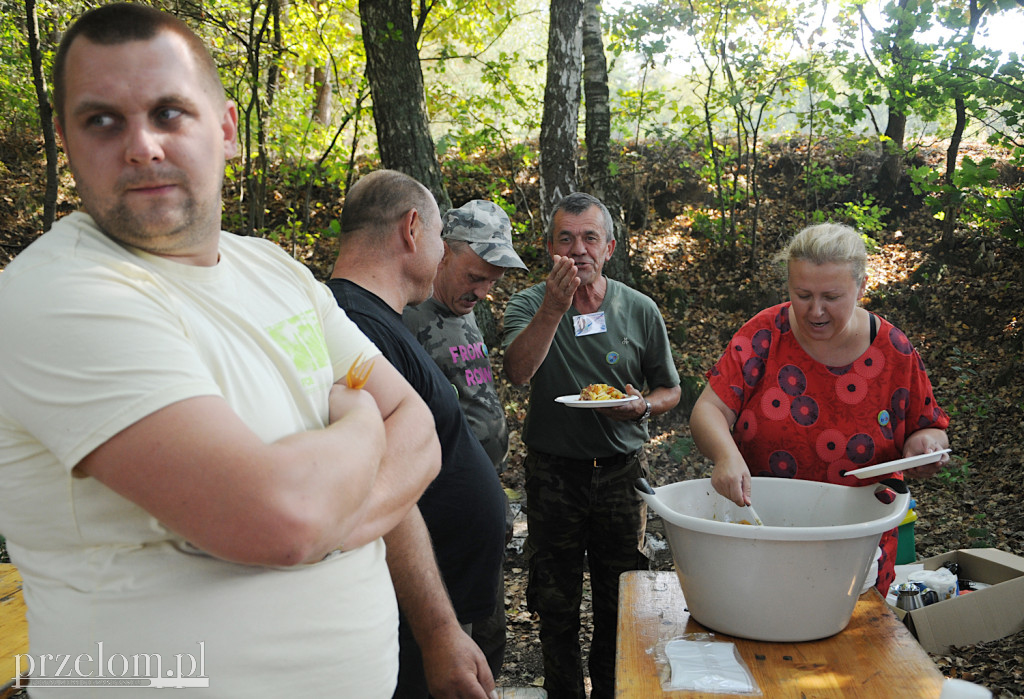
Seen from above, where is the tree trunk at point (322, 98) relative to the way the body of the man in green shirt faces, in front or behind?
behind

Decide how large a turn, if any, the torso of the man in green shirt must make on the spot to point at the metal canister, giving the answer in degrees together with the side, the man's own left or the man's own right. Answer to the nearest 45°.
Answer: approximately 90° to the man's own left

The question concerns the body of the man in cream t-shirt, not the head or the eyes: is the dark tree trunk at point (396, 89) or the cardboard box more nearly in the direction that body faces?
the cardboard box

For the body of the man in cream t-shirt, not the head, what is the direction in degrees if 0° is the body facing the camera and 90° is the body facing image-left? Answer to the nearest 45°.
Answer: approximately 315°

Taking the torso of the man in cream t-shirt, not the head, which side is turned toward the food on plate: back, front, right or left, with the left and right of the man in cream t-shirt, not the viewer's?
left

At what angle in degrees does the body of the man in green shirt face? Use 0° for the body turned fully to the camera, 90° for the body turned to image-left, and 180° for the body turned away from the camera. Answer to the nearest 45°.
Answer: approximately 0°

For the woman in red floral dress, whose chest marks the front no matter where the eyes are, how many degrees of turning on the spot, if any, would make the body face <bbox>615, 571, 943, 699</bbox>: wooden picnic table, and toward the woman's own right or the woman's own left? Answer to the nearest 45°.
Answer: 0° — they already face it

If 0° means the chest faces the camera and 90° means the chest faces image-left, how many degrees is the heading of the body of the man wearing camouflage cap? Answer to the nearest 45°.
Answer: approximately 315°

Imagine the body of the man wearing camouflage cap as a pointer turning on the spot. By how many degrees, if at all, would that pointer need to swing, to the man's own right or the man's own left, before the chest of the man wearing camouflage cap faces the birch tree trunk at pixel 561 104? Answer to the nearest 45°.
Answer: approximately 135° to the man's own left

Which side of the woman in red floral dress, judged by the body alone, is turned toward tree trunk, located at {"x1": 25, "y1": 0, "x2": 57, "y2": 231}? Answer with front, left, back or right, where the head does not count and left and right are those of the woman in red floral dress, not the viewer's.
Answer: right

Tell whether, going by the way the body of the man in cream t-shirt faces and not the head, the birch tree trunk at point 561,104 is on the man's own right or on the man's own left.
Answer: on the man's own left

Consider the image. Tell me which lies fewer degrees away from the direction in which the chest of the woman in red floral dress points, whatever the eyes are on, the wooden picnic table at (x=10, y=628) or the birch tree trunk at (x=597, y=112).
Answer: the wooden picnic table

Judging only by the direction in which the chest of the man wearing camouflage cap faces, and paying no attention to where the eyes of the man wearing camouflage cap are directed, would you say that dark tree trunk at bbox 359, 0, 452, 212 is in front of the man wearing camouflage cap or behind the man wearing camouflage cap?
behind

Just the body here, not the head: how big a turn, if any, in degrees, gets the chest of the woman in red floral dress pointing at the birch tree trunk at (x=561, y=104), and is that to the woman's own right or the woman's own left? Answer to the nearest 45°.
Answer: approximately 135° to the woman's own right
